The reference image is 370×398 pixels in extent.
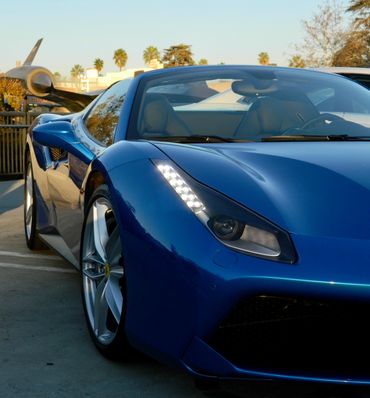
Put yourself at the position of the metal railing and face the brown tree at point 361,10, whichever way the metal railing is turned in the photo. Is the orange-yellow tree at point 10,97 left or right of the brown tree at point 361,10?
left

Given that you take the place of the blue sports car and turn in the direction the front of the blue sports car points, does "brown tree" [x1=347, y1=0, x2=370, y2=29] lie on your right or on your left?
on your left

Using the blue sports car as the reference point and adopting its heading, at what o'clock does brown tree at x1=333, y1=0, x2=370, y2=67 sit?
The brown tree is roughly at 8 o'clock from the blue sports car.

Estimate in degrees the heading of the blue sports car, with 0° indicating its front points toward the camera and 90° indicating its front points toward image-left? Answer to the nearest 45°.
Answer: approximately 315°
